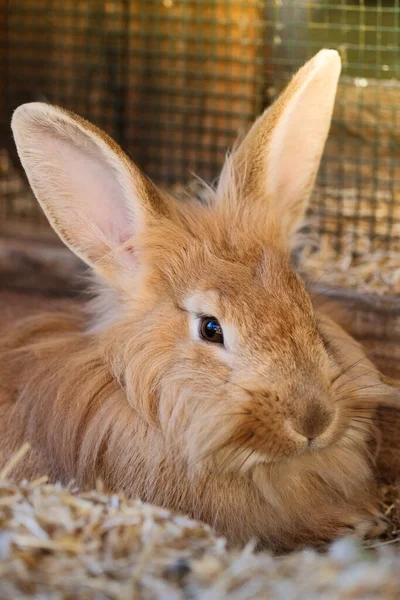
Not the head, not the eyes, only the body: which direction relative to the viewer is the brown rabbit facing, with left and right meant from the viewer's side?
facing the viewer and to the right of the viewer
